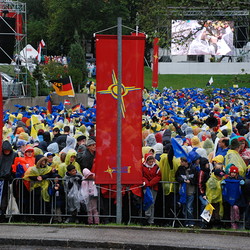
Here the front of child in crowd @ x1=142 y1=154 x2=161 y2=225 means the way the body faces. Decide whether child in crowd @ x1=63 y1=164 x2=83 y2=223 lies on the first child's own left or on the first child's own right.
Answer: on the first child's own right

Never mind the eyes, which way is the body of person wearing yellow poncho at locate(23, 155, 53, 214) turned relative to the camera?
toward the camera

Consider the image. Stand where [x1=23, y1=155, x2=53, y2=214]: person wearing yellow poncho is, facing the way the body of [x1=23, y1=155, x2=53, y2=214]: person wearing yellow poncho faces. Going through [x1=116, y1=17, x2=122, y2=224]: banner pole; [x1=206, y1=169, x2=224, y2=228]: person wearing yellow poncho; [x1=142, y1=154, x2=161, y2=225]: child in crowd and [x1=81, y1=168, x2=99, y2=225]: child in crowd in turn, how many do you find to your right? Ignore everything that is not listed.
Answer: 0

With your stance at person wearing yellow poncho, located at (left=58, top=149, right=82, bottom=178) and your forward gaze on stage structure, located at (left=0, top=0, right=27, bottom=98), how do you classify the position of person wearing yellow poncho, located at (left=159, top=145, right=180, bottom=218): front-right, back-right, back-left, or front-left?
back-right

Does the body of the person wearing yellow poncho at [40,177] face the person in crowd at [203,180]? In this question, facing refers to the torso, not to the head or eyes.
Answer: no

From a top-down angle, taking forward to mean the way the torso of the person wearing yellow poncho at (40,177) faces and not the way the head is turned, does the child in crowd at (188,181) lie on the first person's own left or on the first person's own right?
on the first person's own left

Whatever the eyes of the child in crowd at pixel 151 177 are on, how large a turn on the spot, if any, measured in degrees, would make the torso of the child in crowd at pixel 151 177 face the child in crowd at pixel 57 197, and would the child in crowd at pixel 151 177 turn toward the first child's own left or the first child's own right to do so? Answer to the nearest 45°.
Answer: approximately 90° to the first child's own right

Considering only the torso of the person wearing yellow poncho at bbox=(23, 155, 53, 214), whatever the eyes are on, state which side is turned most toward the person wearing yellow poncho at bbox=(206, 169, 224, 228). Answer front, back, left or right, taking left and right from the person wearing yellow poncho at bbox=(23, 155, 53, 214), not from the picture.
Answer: left

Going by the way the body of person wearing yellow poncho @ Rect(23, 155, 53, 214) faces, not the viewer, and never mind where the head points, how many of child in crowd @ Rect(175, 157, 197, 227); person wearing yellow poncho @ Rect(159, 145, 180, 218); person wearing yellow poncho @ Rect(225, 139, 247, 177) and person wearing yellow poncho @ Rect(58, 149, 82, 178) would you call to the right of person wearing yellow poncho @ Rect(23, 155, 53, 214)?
0

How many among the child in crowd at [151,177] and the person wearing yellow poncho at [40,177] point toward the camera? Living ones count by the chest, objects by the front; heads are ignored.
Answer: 2

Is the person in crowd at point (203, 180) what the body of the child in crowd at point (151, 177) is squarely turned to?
no

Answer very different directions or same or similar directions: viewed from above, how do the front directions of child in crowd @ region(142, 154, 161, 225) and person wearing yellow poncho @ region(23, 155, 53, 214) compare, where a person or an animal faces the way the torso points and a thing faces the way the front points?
same or similar directions

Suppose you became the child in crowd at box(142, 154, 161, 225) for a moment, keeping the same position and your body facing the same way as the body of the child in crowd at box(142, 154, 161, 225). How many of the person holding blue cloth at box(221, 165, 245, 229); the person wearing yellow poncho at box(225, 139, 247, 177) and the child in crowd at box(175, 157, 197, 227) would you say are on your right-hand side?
0
